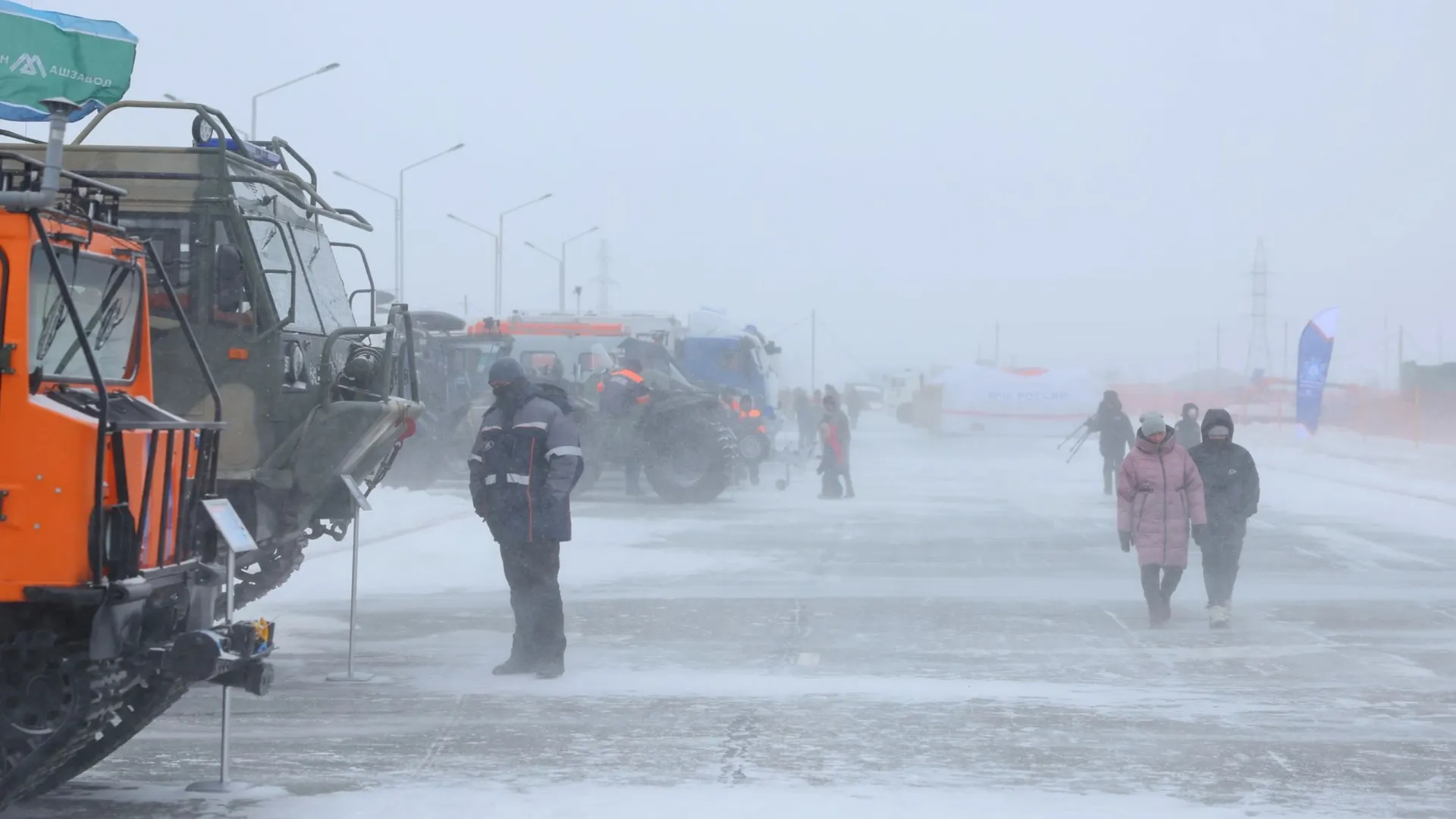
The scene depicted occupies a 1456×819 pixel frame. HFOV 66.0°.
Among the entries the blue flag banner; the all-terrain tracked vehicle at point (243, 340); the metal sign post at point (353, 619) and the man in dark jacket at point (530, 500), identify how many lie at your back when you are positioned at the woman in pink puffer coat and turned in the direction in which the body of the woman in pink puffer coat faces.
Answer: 1

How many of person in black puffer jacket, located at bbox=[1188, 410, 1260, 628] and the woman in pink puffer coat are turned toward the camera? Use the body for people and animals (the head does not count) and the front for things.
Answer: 2

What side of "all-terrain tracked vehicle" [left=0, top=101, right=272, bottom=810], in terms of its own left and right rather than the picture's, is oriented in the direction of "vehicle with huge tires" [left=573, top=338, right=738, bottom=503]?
left

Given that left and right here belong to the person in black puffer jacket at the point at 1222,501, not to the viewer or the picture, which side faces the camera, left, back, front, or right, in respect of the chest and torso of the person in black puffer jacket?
front

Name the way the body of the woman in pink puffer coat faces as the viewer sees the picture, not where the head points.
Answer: toward the camera

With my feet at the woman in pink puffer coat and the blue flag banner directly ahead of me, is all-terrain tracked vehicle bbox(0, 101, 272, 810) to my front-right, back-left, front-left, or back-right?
back-left

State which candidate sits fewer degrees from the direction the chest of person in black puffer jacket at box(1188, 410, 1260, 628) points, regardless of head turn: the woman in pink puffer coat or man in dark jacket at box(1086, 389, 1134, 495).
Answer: the woman in pink puffer coat

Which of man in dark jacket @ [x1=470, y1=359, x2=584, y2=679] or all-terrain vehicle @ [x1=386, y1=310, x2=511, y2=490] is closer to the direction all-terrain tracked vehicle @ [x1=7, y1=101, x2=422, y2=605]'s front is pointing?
the man in dark jacket

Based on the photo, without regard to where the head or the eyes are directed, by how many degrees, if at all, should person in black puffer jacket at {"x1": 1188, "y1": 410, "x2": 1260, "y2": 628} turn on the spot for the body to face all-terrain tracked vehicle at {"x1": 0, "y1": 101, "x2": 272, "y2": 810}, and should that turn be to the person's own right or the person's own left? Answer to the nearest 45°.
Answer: approximately 45° to the person's own right

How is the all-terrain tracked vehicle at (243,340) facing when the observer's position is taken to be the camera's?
facing the viewer and to the right of the viewer

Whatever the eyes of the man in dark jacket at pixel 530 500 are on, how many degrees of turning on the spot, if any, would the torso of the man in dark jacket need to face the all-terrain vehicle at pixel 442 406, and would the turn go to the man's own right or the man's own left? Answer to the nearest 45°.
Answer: approximately 135° to the man's own right
